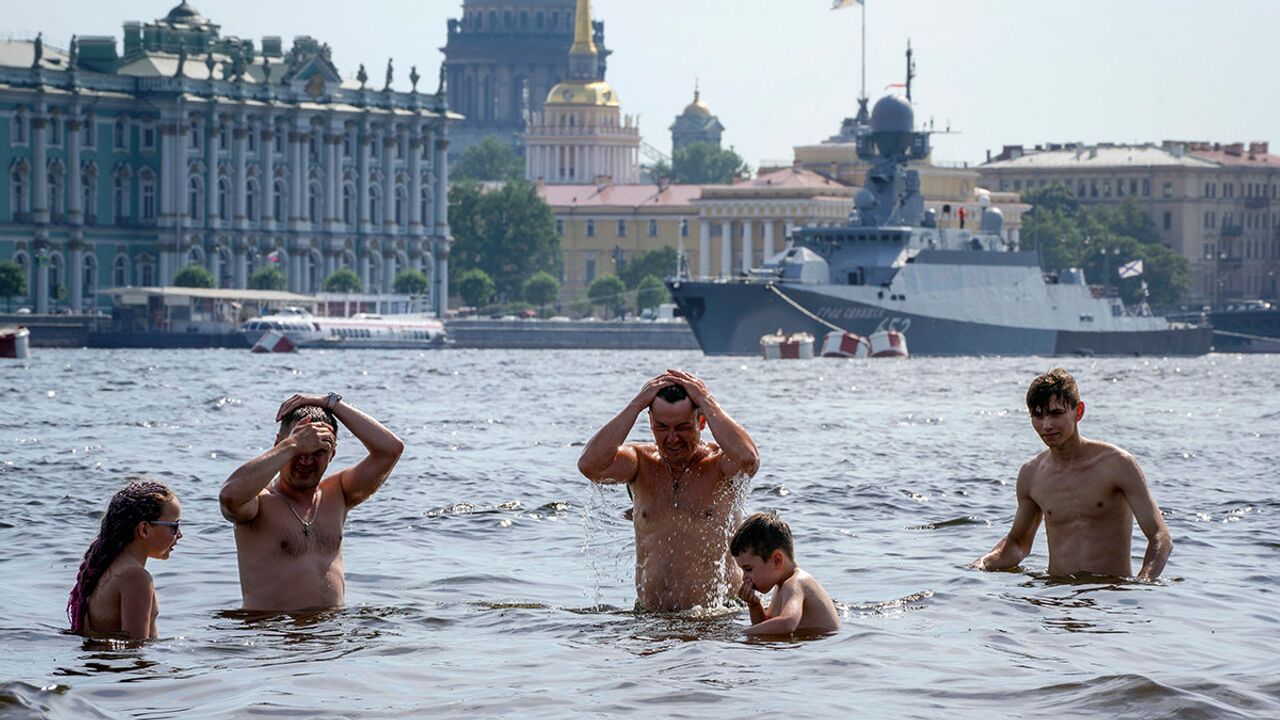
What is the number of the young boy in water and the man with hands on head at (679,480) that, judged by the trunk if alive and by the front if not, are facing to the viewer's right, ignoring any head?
0

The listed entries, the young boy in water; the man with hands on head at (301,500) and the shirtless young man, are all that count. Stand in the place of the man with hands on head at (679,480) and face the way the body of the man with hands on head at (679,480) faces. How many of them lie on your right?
1

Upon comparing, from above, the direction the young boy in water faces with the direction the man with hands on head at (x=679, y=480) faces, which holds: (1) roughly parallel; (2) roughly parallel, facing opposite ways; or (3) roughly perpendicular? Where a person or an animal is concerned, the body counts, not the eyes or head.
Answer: roughly perpendicular

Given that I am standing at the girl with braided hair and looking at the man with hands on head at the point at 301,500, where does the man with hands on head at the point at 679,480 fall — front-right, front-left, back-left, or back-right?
front-right

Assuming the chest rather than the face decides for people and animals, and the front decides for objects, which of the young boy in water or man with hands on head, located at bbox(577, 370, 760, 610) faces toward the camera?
the man with hands on head

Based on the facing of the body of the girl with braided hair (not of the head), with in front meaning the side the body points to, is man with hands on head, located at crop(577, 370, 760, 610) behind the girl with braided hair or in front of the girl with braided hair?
in front

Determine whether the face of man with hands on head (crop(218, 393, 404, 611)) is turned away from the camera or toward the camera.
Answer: toward the camera

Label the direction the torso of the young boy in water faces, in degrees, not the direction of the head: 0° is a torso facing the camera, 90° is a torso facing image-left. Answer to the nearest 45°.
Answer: approximately 90°

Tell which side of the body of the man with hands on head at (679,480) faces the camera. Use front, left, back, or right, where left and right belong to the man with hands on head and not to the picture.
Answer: front

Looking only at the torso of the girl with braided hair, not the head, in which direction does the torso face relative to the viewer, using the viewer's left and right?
facing to the right of the viewer

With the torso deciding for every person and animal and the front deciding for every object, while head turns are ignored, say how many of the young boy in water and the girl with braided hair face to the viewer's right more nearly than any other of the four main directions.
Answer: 1

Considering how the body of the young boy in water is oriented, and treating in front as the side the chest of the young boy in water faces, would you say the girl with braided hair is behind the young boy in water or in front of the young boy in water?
in front

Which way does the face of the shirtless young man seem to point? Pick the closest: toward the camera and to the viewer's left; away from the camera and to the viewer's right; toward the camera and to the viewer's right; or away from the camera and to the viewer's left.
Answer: toward the camera and to the viewer's left
